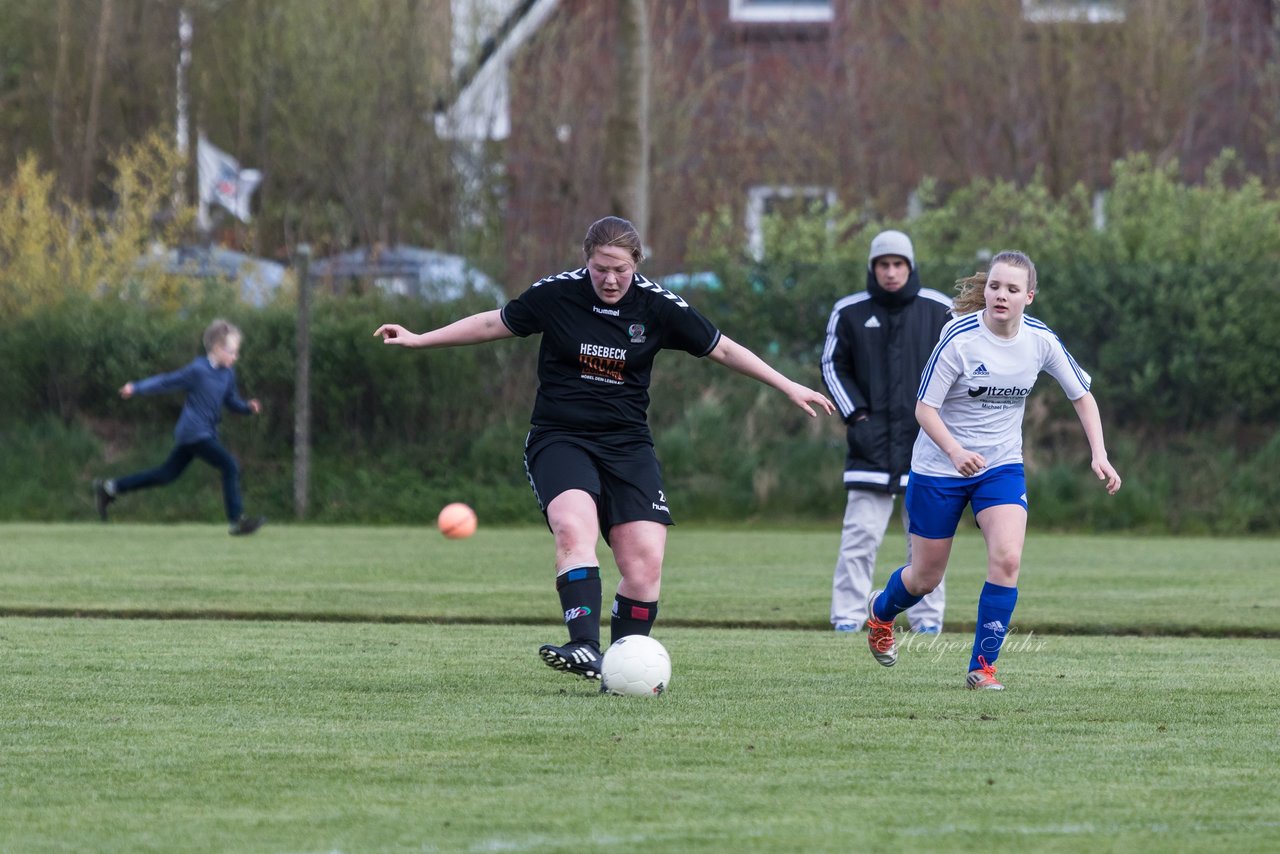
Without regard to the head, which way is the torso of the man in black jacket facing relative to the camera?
toward the camera

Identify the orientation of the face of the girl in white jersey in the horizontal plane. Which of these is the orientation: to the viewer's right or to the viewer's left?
to the viewer's left

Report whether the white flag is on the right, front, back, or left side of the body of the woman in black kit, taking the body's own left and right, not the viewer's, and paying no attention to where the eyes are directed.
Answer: back

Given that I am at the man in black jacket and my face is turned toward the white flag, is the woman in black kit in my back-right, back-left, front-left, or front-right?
back-left

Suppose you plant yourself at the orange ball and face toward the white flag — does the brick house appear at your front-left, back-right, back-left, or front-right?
front-right

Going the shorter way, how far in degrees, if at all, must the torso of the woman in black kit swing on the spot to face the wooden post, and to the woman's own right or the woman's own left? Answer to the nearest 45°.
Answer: approximately 180°

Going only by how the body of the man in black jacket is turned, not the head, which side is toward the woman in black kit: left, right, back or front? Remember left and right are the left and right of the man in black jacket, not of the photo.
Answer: front

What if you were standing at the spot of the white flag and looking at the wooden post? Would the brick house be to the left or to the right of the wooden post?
left

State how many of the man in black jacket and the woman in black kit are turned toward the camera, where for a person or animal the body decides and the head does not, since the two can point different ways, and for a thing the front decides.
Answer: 2

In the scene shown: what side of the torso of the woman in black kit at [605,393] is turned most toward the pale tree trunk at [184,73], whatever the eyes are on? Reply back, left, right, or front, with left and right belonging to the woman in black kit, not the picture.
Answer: back

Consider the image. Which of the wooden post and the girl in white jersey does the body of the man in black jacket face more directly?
the girl in white jersey

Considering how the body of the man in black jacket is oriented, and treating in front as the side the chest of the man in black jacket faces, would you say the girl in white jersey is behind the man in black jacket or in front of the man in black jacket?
in front

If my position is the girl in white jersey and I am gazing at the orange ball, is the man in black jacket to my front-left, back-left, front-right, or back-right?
front-right
